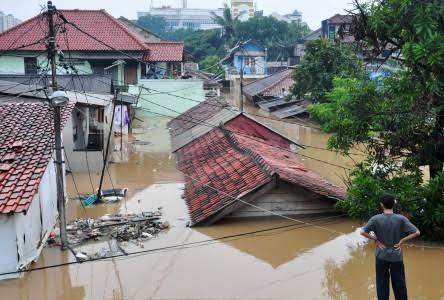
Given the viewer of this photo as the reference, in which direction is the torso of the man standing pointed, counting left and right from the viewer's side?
facing away from the viewer

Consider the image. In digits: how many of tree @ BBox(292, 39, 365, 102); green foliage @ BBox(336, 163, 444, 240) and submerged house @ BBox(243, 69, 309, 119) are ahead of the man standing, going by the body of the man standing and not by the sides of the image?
3

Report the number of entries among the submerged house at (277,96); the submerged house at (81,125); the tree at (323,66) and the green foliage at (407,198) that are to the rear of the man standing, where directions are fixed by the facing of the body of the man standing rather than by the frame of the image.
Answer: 0

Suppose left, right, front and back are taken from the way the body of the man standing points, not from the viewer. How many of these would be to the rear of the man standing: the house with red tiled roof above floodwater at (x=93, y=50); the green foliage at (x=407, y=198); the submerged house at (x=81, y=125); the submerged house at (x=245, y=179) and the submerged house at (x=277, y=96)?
0

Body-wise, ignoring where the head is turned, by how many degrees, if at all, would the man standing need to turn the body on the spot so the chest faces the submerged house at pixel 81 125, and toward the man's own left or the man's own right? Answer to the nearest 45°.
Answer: approximately 45° to the man's own left

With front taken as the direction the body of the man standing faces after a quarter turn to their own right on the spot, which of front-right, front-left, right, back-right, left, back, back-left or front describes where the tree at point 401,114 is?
left

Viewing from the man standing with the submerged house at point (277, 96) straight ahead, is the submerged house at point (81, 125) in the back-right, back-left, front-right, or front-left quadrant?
front-left

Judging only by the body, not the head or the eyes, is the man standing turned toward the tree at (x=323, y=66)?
yes

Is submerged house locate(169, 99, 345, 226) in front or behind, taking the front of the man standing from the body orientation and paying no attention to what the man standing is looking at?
in front

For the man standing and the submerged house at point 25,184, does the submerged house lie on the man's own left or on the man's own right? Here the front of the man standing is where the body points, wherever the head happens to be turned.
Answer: on the man's own left

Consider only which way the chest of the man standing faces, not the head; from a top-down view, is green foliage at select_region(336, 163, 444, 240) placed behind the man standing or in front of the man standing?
in front

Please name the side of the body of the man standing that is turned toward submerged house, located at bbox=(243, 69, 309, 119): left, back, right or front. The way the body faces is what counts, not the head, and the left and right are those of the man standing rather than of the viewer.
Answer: front

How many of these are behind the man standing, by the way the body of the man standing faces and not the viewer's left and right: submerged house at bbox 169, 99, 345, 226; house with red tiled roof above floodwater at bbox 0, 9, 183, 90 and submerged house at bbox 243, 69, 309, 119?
0
